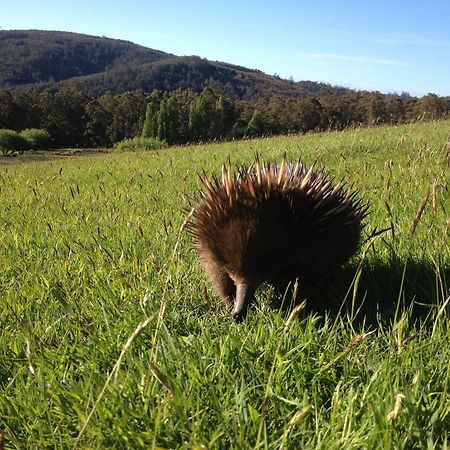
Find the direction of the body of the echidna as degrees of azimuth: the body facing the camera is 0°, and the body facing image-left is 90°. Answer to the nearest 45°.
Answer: approximately 45°
